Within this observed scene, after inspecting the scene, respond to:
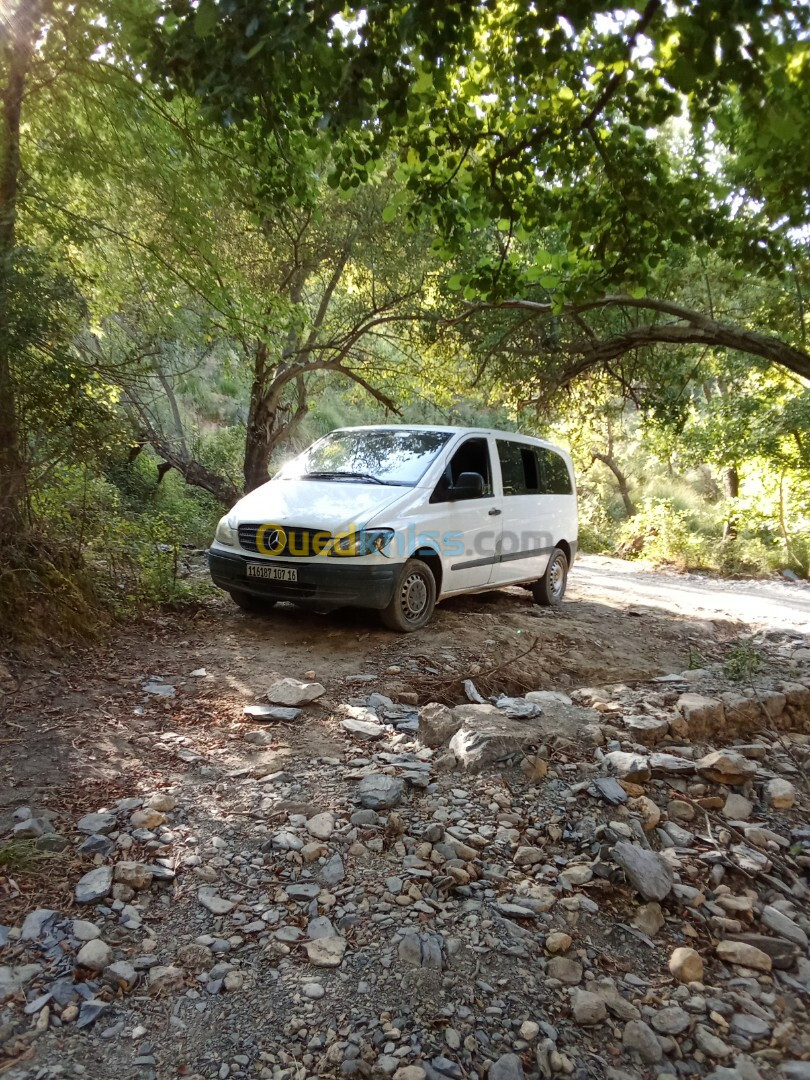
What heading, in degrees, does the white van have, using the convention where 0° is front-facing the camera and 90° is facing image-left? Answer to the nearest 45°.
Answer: approximately 45°

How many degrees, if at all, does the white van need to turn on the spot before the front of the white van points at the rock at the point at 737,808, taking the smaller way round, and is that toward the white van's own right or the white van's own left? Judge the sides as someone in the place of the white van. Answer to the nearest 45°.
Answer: approximately 90° to the white van's own left

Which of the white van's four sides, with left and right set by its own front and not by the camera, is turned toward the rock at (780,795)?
left

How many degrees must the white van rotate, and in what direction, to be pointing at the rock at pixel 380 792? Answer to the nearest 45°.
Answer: approximately 45° to its left

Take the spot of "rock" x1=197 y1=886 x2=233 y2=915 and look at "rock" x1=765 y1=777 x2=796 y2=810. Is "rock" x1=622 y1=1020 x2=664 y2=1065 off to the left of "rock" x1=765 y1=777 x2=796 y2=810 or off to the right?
right

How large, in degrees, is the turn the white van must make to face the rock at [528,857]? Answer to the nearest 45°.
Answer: approximately 45° to its left

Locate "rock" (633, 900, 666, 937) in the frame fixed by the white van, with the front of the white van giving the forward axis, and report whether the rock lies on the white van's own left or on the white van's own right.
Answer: on the white van's own left

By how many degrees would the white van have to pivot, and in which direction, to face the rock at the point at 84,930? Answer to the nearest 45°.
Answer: approximately 45° to its left

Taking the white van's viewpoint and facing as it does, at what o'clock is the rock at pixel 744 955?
The rock is roughly at 10 o'clock from the white van.
